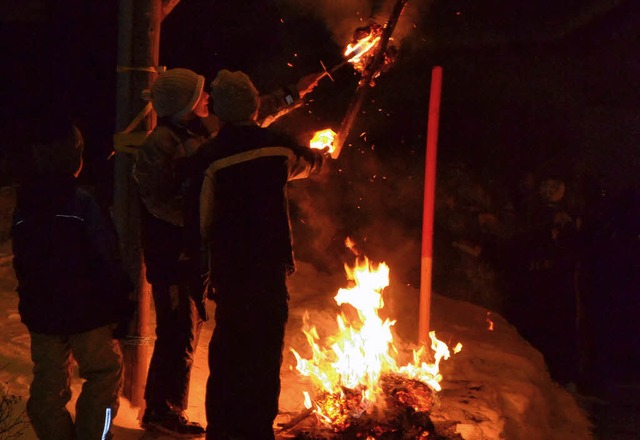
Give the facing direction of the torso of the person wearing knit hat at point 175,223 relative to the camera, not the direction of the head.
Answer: to the viewer's right

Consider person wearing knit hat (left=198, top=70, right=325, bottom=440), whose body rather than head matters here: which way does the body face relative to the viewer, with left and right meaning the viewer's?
facing away from the viewer and to the right of the viewer

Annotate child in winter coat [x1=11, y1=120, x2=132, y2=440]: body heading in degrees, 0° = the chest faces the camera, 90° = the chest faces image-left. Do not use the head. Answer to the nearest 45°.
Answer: approximately 225°

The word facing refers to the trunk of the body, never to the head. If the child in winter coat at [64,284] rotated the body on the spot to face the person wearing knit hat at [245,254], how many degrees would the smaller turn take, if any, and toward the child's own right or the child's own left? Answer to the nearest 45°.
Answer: approximately 45° to the child's own right

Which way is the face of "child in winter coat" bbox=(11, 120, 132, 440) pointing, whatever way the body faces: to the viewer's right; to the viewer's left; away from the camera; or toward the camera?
away from the camera
